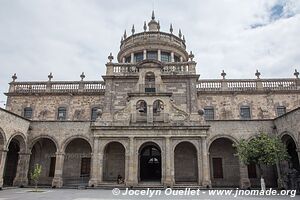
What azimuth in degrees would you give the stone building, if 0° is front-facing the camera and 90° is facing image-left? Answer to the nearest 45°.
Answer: approximately 0°

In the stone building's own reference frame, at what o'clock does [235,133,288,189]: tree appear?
The tree is roughly at 10 o'clock from the stone building.
